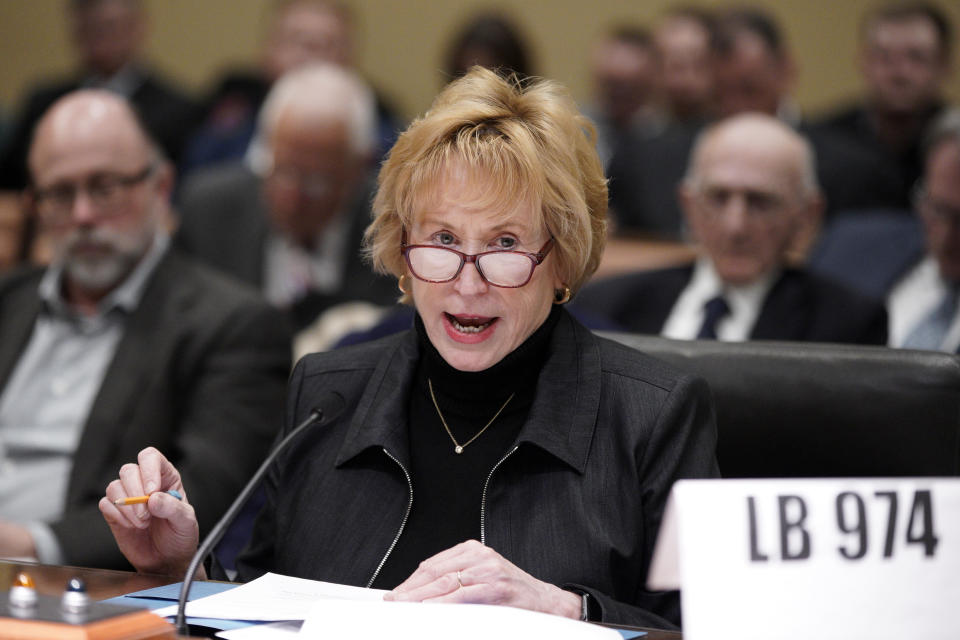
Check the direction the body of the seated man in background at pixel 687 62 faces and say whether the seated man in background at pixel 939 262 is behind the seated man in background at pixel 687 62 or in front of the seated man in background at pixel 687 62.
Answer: in front

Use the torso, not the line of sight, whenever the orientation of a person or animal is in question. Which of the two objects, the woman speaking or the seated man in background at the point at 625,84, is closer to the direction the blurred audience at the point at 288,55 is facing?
the woman speaking

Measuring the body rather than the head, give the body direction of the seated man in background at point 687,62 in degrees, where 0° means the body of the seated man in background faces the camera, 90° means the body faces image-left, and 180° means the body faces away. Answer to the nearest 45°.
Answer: approximately 0°

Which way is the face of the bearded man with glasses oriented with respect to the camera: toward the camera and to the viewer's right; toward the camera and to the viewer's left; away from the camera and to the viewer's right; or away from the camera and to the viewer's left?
toward the camera and to the viewer's right

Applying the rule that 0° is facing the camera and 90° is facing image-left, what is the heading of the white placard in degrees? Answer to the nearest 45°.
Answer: approximately 0°

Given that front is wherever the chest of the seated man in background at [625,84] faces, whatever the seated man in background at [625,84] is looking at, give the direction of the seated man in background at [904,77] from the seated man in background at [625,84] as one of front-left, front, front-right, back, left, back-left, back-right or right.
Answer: front-left

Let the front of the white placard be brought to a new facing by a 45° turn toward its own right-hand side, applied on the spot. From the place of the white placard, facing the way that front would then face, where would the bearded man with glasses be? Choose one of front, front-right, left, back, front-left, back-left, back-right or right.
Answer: right

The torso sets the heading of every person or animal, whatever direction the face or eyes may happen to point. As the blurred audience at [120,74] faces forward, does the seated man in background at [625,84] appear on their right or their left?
on their left
